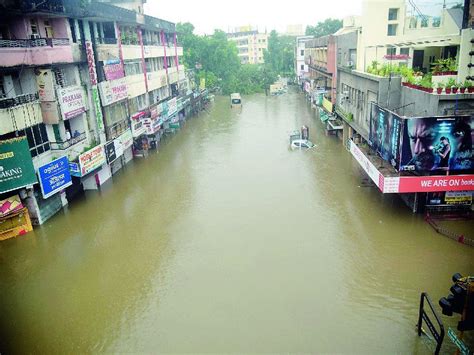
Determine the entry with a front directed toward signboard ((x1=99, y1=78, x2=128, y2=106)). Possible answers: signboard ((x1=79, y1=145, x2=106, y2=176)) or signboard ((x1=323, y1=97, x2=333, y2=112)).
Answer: signboard ((x1=323, y1=97, x2=333, y2=112))

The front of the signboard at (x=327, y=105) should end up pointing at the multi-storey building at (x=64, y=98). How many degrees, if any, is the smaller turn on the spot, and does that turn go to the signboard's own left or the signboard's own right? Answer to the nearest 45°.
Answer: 0° — it already faces it

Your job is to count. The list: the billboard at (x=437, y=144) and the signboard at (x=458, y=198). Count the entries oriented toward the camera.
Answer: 2

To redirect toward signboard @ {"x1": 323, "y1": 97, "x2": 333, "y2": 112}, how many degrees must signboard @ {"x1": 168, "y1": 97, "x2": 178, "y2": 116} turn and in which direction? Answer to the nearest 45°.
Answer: approximately 45° to its left

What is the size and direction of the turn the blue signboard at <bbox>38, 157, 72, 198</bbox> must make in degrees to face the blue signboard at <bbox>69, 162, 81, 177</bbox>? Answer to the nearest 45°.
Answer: approximately 90° to its left

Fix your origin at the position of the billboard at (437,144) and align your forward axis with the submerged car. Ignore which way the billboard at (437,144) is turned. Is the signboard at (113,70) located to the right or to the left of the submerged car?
left

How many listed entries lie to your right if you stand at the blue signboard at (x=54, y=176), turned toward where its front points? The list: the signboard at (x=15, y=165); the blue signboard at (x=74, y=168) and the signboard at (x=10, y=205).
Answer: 2

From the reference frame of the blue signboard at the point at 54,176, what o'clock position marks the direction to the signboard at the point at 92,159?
The signboard is roughly at 9 o'clock from the blue signboard.

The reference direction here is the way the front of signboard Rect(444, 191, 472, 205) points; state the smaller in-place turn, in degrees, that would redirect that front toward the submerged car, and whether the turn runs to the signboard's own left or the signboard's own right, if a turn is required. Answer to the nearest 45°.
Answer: approximately 135° to the signboard's own right

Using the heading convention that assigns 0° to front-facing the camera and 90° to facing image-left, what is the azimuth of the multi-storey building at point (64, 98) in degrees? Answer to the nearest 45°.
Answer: approximately 315°

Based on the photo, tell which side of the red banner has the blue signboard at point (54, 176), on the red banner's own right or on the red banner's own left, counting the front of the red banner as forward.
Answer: on the red banner's own right

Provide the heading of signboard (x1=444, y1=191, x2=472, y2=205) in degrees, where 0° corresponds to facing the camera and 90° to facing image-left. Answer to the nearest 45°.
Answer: approximately 0°
